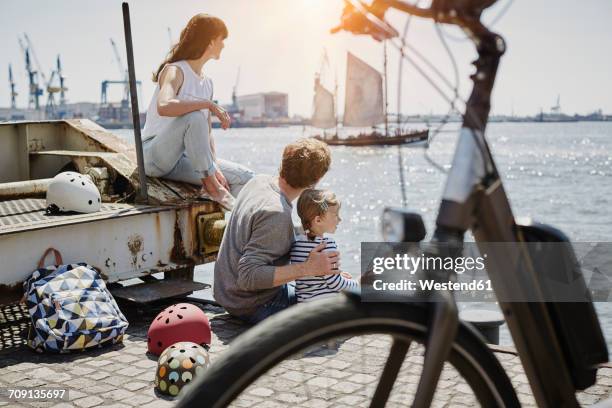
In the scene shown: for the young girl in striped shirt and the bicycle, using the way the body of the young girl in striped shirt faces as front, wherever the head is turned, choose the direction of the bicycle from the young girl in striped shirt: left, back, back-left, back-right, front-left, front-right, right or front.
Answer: right

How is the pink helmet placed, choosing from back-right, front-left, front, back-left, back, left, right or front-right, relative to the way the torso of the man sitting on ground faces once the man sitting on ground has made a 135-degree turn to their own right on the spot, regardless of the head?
right

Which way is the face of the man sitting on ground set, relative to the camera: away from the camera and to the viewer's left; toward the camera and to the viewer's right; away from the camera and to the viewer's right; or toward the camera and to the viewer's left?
away from the camera and to the viewer's right

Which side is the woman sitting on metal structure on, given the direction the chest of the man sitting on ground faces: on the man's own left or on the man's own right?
on the man's own left

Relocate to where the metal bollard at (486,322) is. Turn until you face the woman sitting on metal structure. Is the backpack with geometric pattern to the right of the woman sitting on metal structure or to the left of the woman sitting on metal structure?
left

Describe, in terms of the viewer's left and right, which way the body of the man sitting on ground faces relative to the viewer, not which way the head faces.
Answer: facing away from the viewer and to the right of the viewer
